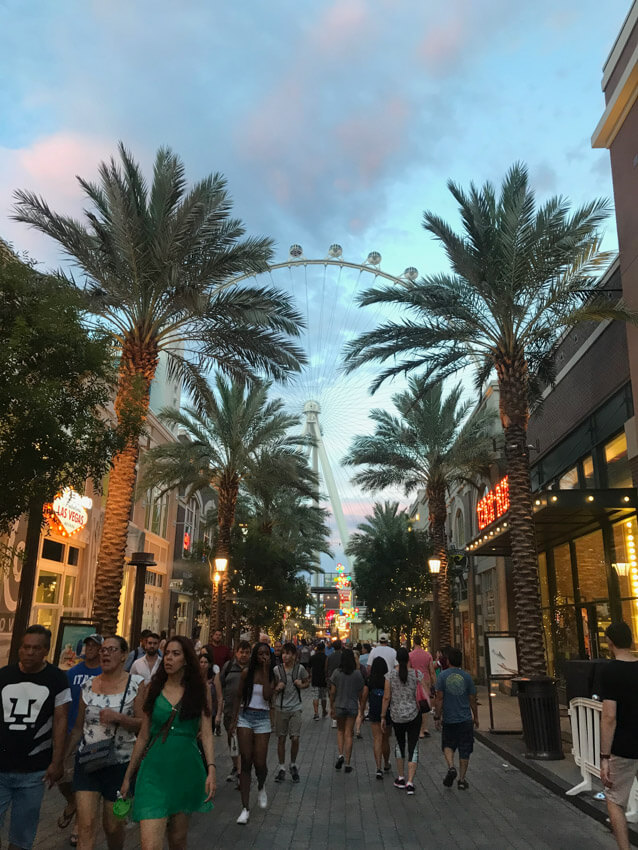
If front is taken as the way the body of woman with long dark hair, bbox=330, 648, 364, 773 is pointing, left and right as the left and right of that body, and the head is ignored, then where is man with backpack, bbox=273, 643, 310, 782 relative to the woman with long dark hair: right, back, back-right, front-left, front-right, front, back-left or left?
back-left

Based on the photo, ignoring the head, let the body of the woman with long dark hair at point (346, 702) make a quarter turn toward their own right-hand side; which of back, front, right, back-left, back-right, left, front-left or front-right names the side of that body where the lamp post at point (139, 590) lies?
back-left

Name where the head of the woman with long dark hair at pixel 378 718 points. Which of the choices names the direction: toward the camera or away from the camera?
away from the camera

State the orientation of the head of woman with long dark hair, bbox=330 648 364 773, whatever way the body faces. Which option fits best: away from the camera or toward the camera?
away from the camera

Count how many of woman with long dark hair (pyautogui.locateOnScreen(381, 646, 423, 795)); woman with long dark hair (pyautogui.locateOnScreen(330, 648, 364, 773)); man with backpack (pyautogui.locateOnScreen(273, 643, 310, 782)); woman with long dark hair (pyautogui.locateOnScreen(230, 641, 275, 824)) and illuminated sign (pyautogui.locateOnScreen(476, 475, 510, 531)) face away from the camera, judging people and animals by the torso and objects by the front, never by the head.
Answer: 2

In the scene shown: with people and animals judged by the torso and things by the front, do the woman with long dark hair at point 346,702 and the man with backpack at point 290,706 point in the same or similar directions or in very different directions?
very different directions

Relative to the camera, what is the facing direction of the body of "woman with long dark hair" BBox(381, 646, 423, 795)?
away from the camera

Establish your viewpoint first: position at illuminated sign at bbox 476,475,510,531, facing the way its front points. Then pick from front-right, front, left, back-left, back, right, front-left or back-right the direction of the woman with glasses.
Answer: front-left

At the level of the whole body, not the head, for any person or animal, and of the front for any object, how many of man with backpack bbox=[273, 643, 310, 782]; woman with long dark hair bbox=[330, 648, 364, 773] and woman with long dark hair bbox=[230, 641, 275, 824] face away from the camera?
1

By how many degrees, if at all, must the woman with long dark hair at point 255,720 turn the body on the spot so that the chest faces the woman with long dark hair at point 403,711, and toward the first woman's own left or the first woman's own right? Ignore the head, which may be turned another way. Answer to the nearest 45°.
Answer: approximately 135° to the first woman's own left

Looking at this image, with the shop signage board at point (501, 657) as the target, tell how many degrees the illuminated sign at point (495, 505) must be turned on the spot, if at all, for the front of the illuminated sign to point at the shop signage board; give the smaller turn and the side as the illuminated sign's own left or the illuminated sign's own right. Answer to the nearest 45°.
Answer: approximately 45° to the illuminated sign's own left

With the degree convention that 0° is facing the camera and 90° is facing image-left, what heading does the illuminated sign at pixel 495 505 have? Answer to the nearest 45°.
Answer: approximately 45°

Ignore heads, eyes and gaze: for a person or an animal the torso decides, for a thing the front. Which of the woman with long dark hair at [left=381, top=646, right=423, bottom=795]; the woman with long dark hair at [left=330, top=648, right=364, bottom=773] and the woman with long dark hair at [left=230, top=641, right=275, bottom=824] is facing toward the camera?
the woman with long dark hair at [left=230, top=641, right=275, bottom=824]
